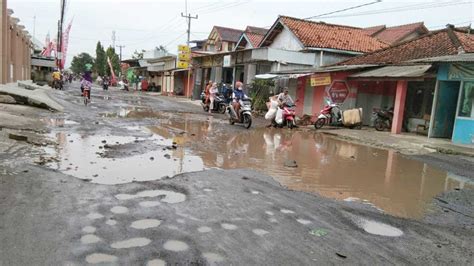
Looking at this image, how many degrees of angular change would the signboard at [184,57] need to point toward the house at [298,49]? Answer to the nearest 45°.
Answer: approximately 45° to its left

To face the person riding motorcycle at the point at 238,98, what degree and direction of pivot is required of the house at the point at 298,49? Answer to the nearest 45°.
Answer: approximately 45° to its left

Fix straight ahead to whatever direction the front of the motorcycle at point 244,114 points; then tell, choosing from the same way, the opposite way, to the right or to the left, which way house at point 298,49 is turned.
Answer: to the right

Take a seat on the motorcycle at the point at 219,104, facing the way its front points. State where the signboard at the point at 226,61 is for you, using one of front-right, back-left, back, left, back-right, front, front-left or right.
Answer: back-left

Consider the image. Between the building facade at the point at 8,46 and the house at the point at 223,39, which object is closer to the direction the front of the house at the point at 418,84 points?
the building facade

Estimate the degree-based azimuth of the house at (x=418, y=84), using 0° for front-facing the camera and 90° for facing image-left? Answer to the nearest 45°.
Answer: approximately 45°

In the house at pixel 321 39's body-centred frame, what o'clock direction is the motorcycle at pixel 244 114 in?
The motorcycle is roughly at 11 o'clock from the house.

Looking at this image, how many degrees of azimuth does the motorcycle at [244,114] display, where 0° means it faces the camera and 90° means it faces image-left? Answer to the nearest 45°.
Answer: approximately 315°

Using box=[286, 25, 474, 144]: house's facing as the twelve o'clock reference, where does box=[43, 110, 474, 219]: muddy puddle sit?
The muddy puddle is roughly at 11 o'clock from the house.

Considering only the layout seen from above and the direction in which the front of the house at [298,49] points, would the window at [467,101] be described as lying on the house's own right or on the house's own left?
on the house's own left

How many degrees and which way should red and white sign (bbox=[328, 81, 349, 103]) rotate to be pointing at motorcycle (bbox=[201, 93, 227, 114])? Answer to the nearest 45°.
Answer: approximately 90° to its right

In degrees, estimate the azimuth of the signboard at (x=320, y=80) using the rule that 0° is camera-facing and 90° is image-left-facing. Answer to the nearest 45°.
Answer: approximately 45°

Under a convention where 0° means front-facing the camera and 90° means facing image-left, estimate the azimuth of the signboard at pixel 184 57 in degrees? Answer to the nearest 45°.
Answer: approximately 0°
